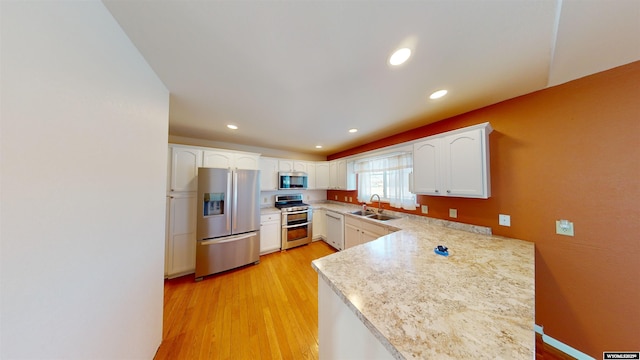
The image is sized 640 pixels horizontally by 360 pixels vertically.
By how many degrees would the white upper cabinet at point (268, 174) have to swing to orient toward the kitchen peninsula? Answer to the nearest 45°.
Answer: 0° — it already faces it

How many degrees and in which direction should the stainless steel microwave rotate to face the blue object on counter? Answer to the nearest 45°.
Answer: approximately 45° to its left

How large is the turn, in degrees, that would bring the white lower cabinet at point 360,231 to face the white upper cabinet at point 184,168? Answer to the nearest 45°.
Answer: approximately 45° to its right

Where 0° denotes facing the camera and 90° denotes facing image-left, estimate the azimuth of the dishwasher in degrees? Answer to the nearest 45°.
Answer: approximately 45°

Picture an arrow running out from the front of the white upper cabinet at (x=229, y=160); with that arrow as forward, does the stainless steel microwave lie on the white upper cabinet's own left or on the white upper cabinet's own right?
on the white upper cabinet's own left

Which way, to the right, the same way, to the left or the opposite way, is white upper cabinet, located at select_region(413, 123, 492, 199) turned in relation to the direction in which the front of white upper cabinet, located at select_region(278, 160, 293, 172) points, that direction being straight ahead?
to the right

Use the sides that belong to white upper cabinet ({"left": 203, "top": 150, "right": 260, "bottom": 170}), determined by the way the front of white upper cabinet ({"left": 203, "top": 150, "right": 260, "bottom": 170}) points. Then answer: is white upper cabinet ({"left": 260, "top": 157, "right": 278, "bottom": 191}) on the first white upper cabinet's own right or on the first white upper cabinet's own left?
on the first white upper cabinet's own left

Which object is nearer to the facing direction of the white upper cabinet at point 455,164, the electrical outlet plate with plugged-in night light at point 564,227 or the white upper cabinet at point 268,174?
the white upper cabinet
